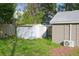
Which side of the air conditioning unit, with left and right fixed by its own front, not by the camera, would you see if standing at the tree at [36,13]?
right

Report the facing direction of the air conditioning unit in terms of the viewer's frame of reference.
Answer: facing the viewer
